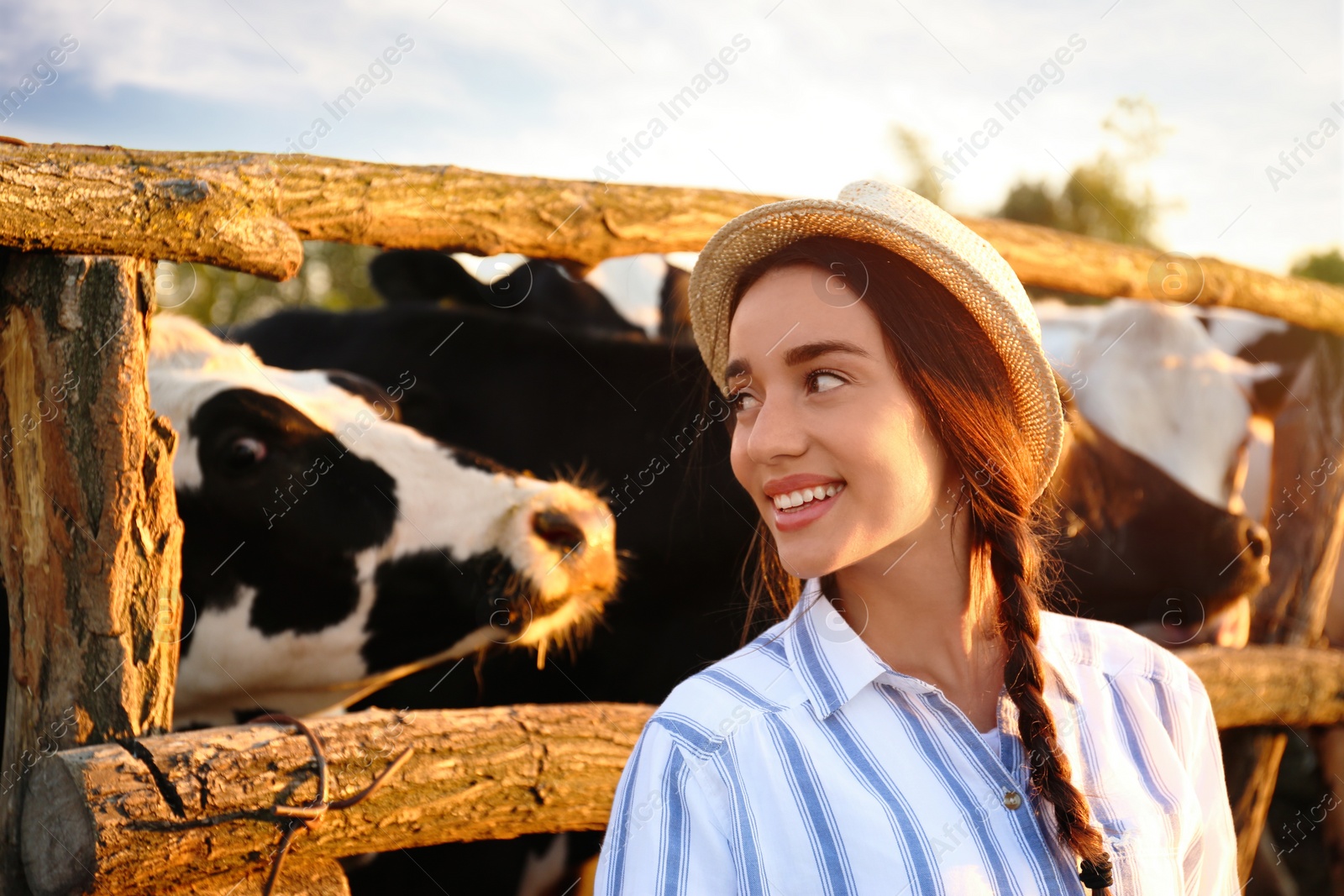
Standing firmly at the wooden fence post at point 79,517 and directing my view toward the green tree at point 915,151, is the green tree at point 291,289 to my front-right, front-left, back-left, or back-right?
front-left

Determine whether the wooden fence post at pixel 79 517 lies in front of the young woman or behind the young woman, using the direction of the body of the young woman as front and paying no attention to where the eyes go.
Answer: behind

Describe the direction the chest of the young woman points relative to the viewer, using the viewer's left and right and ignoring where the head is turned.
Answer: facing the viewer and to the right of the viewer

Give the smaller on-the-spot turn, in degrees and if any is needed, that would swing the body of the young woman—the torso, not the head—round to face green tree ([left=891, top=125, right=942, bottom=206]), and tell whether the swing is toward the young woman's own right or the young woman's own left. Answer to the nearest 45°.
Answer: approximately 135° to the young woman's own left

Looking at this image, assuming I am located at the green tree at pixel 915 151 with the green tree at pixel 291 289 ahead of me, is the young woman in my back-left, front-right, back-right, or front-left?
front-left

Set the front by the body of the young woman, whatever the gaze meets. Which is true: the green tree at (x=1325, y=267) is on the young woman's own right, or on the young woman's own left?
on the young woman's own left
